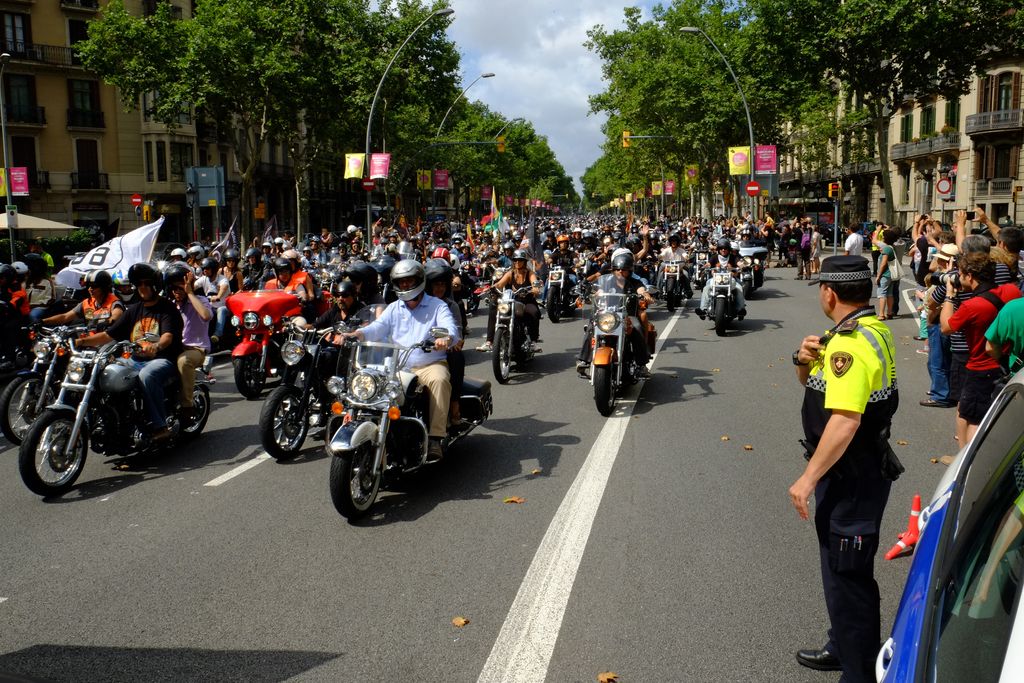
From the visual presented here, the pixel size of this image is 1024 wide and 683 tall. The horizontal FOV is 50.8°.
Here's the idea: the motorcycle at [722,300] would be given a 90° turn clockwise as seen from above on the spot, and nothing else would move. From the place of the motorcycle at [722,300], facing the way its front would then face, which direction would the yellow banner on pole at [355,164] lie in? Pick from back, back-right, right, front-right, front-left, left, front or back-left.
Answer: front-right

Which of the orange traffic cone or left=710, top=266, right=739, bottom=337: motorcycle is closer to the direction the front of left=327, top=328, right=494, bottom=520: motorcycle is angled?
the orange traffic cone

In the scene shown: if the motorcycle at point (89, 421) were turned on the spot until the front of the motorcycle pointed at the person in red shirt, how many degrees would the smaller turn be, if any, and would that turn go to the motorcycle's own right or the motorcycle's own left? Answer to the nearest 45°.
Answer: approximately 90° to the motorcycle's own left

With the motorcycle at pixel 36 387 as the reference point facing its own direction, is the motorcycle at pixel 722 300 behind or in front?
behind

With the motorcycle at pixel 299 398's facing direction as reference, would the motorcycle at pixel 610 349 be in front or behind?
behind

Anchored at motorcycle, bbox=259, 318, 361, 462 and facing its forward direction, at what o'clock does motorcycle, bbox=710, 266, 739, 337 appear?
motorcycle, bbox=710, 266, 739, 337 is roughly at 6 o'clock from motorcycle, bbox=259, 318, 361, 462.

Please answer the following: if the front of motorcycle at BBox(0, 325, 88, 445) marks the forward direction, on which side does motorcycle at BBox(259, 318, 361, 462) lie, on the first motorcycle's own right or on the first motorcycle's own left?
on the first motorcycle's own left

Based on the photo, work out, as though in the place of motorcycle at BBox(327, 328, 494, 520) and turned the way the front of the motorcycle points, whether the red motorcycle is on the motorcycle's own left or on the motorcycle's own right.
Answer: on the motorcycle's own right

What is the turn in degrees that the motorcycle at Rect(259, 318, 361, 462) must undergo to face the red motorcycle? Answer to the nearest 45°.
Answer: approximately 135° to its right
